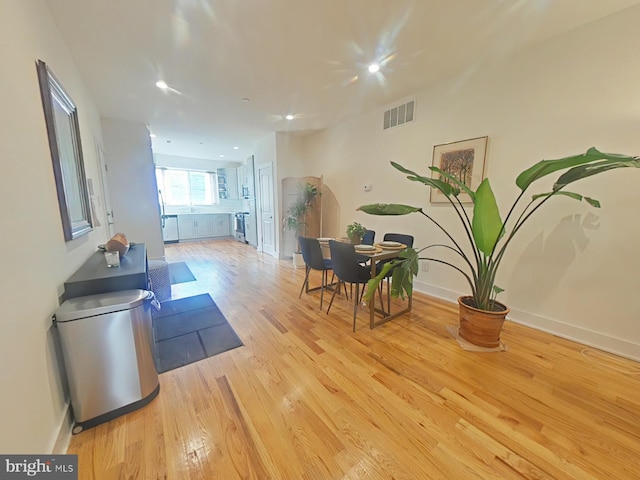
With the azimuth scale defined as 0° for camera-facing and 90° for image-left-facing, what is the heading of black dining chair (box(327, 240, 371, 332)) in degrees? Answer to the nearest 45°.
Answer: approximately 225°

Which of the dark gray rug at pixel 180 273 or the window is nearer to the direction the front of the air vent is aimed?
the dark gray rug

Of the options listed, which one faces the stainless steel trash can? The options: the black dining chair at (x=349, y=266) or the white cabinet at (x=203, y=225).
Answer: the white cabinet

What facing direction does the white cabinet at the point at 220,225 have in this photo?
toward the camera

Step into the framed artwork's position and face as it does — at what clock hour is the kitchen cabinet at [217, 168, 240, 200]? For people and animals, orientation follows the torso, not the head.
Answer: The kitchen cabinet is roughly at 2 o'clock from the framed artwork.

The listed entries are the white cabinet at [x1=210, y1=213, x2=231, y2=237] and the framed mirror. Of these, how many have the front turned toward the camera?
1

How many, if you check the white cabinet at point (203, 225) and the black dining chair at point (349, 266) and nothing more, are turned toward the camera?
1

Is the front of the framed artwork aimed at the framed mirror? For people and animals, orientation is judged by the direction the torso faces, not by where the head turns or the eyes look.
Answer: yes

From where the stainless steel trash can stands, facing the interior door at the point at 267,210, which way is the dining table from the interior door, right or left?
right

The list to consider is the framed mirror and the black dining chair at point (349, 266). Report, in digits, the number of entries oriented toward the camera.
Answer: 0

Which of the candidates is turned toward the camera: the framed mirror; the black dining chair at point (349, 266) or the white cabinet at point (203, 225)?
the white cabinet

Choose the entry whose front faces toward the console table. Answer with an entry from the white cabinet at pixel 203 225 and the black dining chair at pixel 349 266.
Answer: the white cabinet

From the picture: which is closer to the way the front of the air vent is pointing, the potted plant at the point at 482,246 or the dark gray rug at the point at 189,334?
the dark gray rug

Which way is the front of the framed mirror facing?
to the viewer's right

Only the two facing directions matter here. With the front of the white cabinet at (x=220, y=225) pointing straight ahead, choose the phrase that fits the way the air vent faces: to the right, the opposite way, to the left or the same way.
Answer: to the right

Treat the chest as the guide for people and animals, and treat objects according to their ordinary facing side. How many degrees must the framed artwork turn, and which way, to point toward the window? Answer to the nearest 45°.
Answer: approximately 45° to its right

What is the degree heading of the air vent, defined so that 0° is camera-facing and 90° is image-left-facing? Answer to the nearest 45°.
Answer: approximately 45°

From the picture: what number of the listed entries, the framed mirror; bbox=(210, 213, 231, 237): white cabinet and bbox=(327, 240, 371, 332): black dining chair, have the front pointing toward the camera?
1

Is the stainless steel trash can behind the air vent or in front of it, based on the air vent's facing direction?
in front
